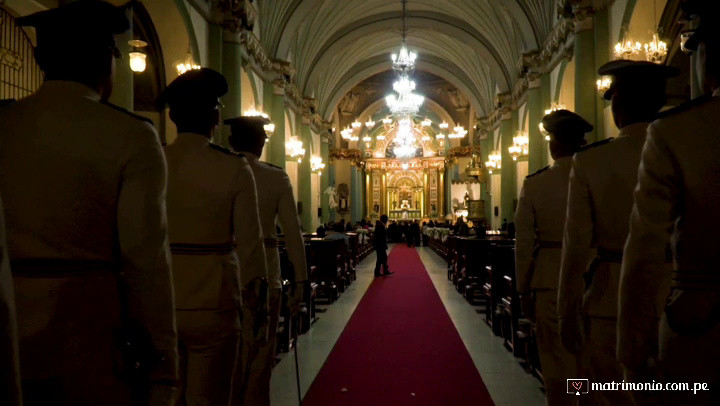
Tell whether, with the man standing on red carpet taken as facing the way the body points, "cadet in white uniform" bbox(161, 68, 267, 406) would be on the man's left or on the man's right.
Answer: on the man's right

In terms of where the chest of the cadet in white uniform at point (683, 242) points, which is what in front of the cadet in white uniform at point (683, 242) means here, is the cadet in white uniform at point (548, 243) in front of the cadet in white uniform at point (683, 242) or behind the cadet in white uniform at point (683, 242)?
in front

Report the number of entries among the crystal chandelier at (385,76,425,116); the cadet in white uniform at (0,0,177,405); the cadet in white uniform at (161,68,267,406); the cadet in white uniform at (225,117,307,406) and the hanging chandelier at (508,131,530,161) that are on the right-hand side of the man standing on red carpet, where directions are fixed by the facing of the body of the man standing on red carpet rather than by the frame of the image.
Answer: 3

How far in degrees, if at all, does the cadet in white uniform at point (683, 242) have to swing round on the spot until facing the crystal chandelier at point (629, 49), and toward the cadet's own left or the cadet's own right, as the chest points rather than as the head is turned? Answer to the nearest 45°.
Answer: approximately 45° to the cadet's own right

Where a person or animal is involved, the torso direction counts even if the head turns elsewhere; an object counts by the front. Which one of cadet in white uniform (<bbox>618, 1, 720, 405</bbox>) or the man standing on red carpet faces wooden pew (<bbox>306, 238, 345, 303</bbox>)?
the cadet in white uniform

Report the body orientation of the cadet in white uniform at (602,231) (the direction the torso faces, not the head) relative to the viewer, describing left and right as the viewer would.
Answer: facing away from the viewer and to the left of the viewer

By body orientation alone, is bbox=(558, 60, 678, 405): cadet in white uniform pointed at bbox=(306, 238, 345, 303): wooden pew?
yes

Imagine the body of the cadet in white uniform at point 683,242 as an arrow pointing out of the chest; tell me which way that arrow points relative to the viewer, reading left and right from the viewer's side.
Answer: facing away from the viewer and to the left of the viewer

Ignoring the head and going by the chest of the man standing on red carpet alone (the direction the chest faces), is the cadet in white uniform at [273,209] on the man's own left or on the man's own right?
on the man's own right
